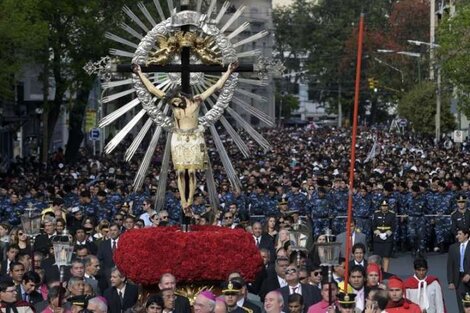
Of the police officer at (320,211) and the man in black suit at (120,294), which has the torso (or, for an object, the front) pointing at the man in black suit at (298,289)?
the police officer

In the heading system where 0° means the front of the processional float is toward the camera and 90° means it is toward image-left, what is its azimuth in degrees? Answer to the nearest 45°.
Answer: approximately 0°

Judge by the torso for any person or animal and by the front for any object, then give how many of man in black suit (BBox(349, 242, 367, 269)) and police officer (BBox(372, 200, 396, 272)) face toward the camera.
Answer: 2

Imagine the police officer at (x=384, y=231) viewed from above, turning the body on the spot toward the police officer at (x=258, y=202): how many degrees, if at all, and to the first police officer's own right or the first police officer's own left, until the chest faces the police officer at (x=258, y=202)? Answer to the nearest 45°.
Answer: approximately 135° to the first police officer's own right
